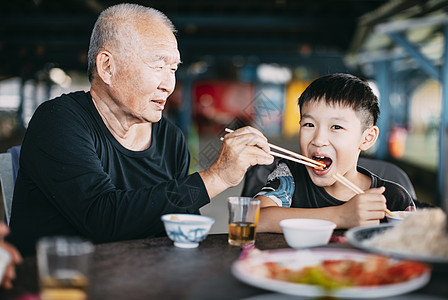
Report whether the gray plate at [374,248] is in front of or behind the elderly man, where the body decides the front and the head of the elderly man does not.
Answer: in front

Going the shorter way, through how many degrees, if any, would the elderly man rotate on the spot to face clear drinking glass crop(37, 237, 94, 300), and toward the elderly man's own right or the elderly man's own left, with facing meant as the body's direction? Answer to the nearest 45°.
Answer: approximately 45° to the elderly man's own right

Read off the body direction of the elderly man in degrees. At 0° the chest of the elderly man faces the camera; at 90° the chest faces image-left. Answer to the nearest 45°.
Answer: approximately 315°

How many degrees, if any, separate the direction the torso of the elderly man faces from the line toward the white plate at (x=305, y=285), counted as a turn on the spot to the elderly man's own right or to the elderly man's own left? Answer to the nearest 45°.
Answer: approximately 45° to the elderly man's own right

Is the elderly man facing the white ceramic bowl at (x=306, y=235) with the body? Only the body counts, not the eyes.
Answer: yes

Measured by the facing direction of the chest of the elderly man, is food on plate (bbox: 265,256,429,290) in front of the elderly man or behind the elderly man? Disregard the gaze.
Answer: in front

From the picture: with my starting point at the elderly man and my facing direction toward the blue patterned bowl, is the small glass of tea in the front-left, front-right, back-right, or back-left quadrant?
front-left

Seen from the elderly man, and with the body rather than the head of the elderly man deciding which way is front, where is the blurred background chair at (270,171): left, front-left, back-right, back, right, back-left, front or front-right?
left

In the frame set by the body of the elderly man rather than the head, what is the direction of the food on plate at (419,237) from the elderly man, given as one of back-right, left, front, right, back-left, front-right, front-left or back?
front

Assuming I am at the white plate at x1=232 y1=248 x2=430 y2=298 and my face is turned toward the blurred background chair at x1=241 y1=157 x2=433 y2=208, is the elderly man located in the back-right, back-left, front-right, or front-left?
front-left
